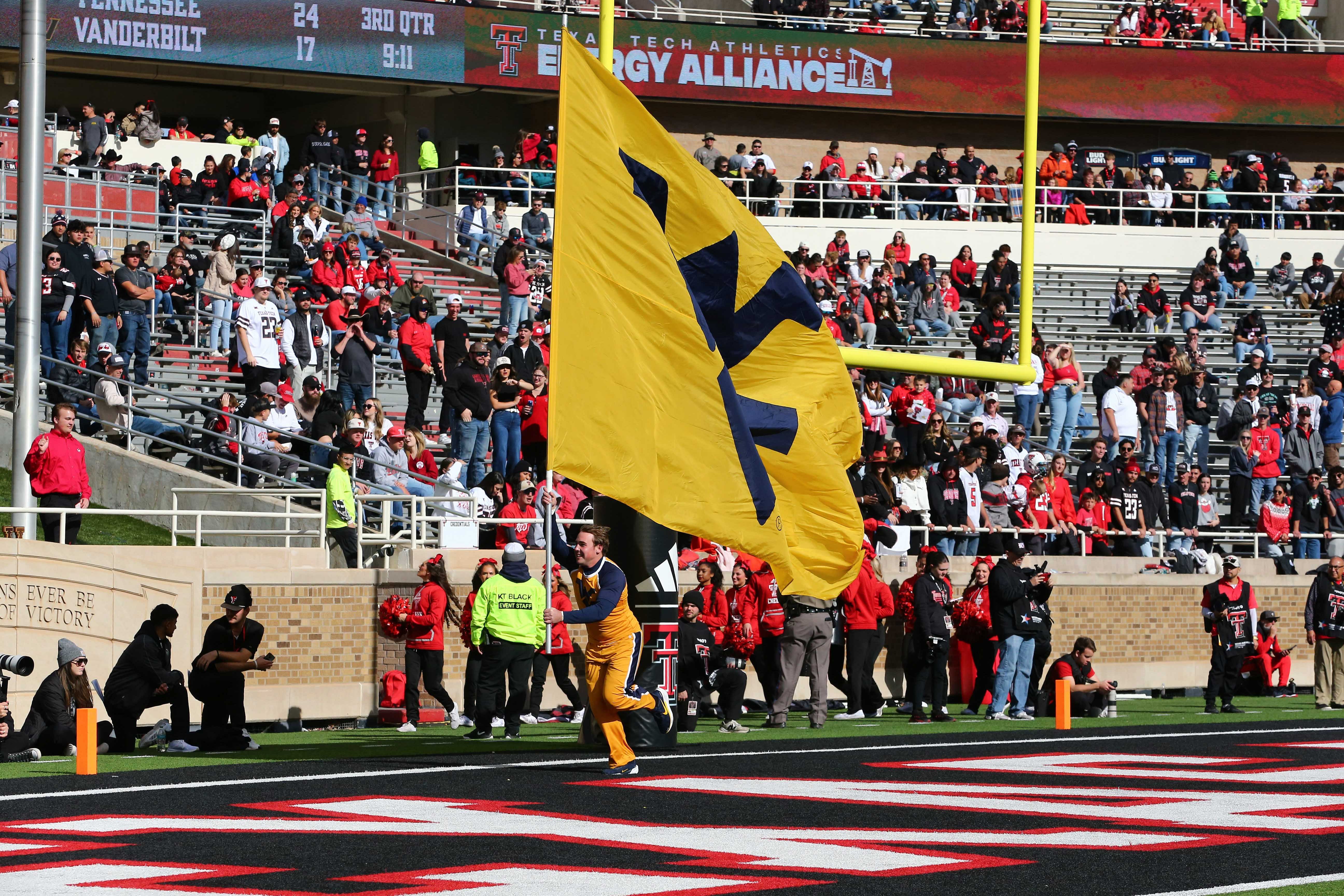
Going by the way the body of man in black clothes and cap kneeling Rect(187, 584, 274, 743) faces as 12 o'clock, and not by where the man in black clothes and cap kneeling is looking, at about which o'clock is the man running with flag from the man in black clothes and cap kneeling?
The man running with flag is roughly at 11 o'clock from the man in black clothes and cap kneeling.

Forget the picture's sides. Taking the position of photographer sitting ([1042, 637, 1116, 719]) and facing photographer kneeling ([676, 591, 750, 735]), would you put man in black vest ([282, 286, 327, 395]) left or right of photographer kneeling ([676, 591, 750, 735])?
right

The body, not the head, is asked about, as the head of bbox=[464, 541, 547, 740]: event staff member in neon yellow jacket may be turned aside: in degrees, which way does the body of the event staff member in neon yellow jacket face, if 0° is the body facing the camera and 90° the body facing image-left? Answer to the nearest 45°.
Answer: approximately 180°

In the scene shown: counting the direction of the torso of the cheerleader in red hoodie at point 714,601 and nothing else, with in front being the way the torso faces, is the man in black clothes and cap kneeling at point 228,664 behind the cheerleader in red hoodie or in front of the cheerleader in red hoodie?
in front

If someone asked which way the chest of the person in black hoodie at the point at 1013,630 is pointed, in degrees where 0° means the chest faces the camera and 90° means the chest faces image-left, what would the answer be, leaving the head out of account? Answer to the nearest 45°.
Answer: approximately 315°

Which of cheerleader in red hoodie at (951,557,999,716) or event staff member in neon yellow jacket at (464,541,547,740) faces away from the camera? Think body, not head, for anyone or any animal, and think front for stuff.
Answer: the event staff member in neon yellow jacket

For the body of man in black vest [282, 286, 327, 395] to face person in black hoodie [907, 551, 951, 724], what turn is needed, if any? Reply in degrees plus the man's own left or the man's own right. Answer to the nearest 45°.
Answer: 0° — they already face them

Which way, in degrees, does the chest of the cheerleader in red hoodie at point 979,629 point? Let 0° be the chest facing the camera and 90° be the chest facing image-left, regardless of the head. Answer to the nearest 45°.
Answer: approximately 45°

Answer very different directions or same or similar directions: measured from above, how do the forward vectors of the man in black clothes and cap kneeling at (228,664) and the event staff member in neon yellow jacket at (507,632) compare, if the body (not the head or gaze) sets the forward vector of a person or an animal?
very different directions
